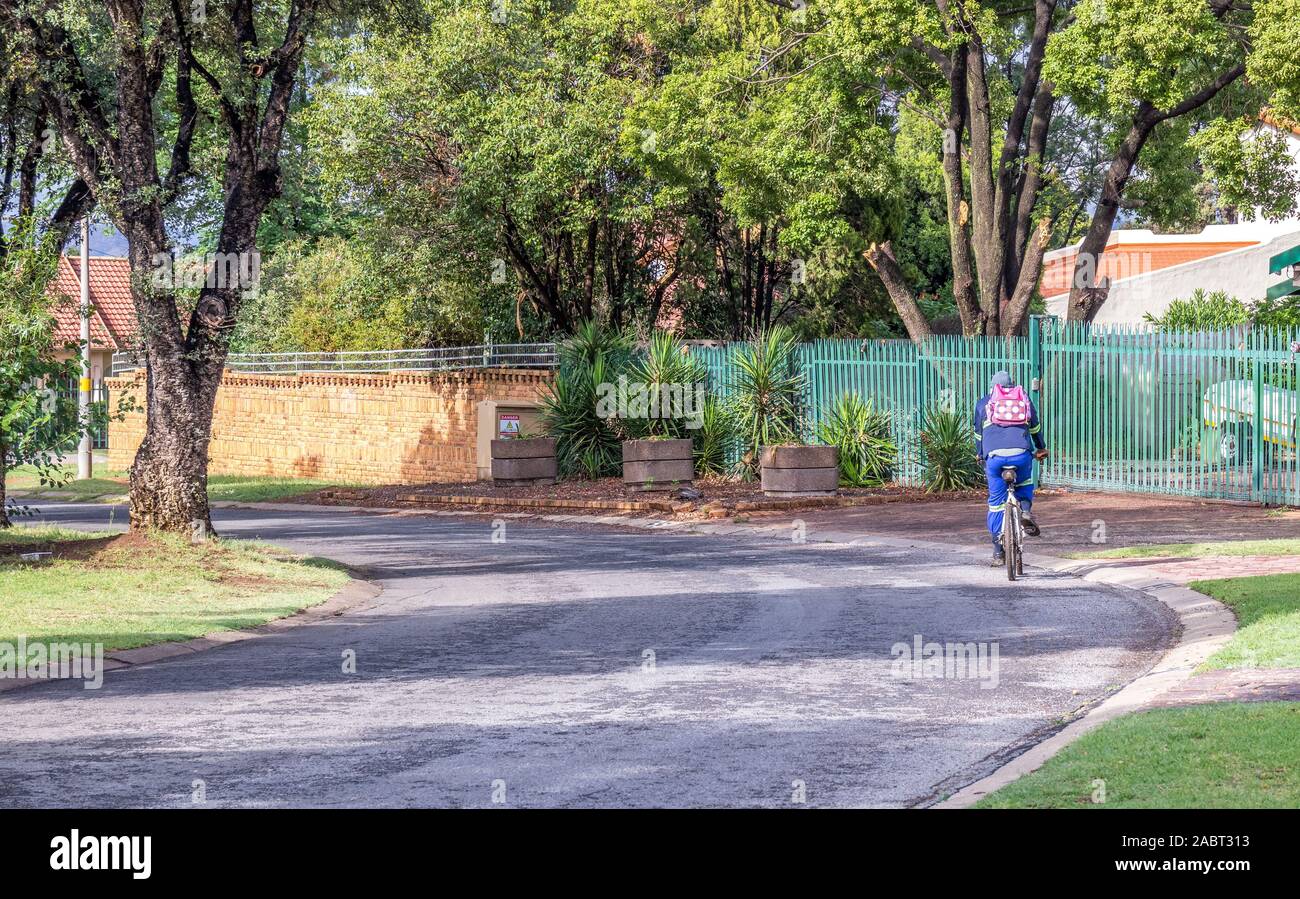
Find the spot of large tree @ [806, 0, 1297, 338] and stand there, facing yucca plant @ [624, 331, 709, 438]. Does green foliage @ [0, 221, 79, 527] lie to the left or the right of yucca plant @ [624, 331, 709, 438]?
left

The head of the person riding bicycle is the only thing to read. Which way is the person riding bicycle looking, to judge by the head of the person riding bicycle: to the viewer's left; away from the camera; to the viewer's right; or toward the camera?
away from the camera

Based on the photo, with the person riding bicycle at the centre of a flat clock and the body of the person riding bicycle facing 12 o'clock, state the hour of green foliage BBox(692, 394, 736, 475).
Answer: The green foliage is roughly at 11 o'clock from the person riding bicycle.

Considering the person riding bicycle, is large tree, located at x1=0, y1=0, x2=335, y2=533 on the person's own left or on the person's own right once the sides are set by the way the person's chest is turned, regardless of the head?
on the person's own left

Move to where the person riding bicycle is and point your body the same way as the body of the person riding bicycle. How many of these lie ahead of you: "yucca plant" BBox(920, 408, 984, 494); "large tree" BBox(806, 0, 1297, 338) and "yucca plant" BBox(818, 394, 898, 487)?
3

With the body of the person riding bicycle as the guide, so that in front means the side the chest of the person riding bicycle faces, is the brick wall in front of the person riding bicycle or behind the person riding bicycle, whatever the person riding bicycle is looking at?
in front

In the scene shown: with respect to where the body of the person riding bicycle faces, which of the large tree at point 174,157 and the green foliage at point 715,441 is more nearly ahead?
the green foliage

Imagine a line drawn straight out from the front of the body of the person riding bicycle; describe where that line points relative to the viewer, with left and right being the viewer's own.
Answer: facing away from the viewer

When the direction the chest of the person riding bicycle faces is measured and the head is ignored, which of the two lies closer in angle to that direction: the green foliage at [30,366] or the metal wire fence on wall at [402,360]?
the metal wire fence on wall

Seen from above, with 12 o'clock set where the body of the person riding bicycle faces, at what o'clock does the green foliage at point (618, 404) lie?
The green foliage is roughly at 11 o'clock from the person riding bicycle.

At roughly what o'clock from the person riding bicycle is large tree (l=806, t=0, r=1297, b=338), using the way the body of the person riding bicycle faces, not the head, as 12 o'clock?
The large tree is roughly at 12 o'clock from the person riding bicycle.

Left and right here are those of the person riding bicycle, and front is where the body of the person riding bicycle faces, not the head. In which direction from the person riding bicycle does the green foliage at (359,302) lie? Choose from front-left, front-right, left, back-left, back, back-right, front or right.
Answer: front-left

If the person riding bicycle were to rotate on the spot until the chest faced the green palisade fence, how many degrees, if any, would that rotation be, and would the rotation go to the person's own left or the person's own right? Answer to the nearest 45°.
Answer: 0° — they already face it
